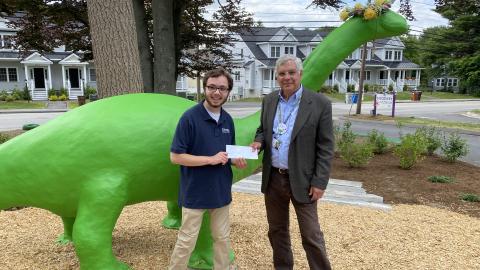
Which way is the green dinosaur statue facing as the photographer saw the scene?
facing to the right of the viewer

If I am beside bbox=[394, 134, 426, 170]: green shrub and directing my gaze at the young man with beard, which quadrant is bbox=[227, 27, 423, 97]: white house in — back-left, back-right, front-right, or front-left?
back-right

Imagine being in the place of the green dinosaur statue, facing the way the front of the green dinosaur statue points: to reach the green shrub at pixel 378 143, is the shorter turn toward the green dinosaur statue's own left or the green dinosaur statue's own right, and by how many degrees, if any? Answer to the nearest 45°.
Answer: approximately 45° to the green dinosaur statue's own left

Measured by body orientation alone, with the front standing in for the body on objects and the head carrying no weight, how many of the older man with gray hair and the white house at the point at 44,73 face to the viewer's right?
0

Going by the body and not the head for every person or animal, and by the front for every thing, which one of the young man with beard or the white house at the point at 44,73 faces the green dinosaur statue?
the white house

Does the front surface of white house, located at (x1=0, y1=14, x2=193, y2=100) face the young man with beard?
yes

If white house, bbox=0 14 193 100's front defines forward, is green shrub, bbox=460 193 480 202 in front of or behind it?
in front

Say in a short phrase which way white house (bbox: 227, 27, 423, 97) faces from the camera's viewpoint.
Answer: facing the viewer and to the right of the viewer

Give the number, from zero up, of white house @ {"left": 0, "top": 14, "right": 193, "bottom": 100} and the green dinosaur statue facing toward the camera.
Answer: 1

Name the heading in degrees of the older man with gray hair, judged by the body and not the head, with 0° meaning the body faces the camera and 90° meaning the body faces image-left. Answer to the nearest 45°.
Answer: approximately 45°

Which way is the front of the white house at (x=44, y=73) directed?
toward the camera
